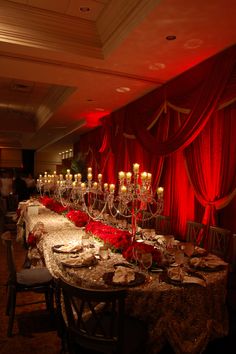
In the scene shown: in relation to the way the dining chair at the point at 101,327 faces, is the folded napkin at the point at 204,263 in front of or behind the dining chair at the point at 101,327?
in front

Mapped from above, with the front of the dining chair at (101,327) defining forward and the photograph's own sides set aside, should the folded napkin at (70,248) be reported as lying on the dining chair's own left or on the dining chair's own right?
on the dining chair's own left

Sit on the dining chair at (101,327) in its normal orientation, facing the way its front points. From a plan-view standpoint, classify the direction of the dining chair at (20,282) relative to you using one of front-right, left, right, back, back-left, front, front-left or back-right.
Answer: left

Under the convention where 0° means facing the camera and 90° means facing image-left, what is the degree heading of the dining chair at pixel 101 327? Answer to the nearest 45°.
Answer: approximately 225°

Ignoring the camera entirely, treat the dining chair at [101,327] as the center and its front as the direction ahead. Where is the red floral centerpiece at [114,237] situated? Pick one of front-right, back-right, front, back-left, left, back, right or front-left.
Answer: front-left

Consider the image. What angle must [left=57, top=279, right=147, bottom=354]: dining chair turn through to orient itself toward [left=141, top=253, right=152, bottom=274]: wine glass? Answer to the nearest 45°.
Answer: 0° — it already faces it

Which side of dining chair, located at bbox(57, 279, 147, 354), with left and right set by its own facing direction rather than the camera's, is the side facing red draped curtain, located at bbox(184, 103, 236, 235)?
front

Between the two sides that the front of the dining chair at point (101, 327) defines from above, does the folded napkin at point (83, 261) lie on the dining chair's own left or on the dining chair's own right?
on the dining chair's own left
